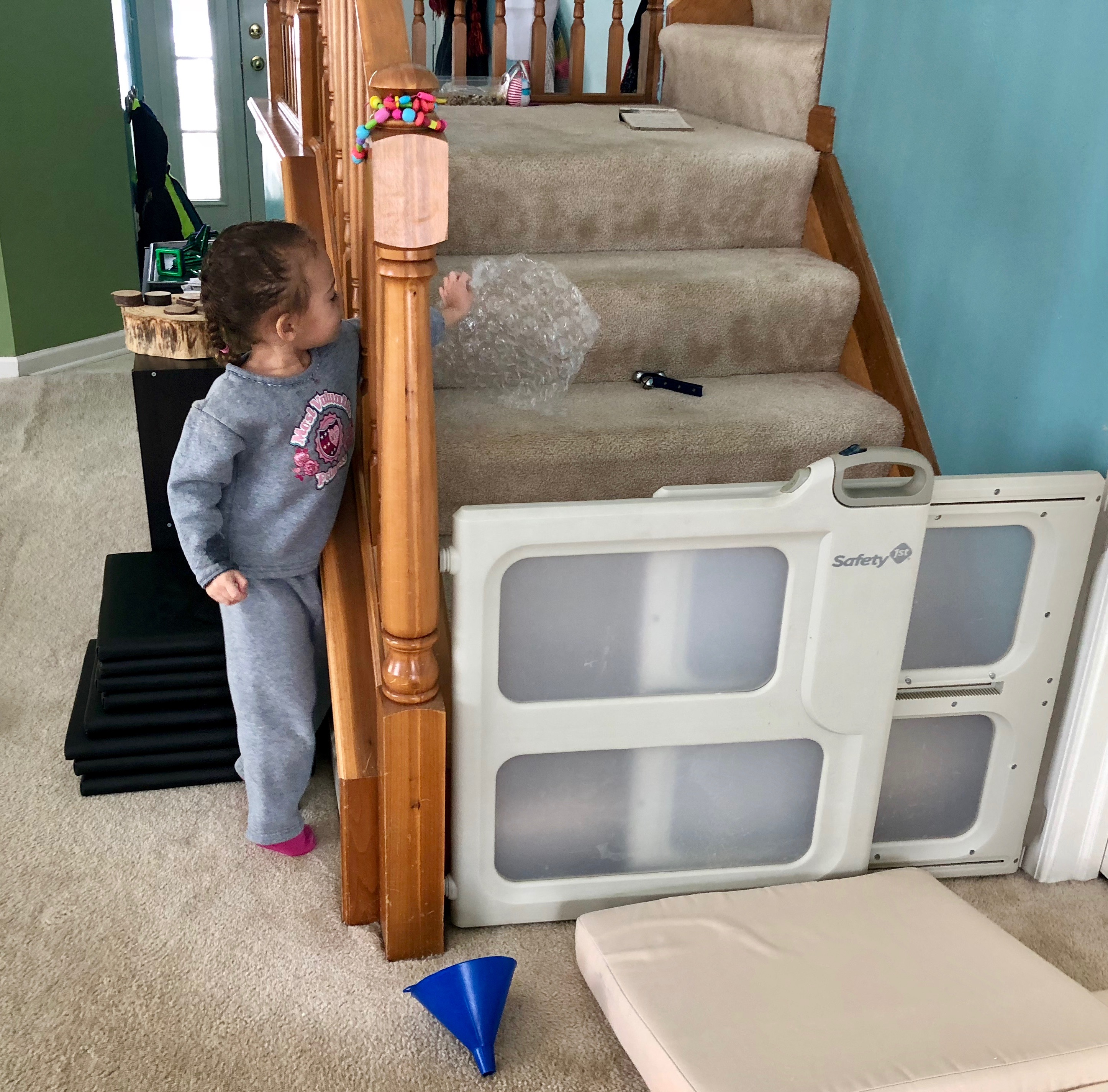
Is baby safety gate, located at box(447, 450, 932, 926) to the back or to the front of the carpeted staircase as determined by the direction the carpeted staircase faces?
to the front

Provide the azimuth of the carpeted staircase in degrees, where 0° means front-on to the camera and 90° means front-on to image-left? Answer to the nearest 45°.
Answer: approximately 0°

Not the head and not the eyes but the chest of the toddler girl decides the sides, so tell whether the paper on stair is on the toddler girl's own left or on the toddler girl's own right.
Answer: on the toddler girl's own left

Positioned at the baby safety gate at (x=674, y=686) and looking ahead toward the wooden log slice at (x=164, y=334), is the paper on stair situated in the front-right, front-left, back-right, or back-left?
front-right

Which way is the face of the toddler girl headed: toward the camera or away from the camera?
away from the camera

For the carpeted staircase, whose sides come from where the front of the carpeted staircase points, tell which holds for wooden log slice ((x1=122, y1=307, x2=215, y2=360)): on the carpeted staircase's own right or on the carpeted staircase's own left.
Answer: on the carpeted staircase's own right

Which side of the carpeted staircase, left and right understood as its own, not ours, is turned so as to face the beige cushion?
front

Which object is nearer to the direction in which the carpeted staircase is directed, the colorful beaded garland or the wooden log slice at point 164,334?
the colorful beaded garland

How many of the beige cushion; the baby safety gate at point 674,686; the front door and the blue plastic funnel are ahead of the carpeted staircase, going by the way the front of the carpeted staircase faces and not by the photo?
3

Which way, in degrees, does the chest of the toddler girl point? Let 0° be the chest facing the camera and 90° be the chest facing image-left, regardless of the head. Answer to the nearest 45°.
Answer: approximately 315°

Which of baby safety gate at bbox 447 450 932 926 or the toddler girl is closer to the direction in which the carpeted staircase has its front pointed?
the baby safety gate

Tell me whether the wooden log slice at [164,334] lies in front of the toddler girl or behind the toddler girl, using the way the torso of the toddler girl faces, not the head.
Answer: behind
